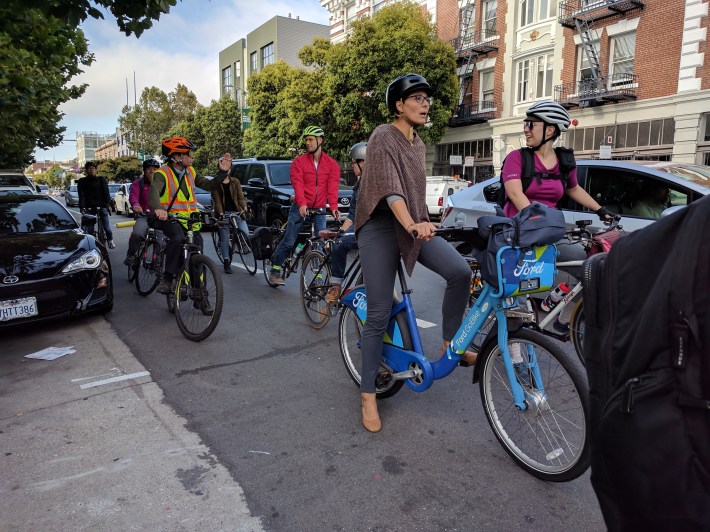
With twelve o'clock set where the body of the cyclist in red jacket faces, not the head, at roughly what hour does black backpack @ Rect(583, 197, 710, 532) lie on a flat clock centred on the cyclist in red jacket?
The black backpack is roughly at 12 o'clock from the cyclist in red jacket.

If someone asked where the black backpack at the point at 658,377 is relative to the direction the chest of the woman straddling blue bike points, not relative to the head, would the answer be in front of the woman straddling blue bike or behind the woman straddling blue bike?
in front

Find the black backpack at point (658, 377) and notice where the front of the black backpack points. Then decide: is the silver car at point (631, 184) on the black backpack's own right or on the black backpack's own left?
on the black backpack's own right

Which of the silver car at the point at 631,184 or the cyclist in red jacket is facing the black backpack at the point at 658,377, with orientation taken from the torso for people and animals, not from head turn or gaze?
the cyclist in red jacket

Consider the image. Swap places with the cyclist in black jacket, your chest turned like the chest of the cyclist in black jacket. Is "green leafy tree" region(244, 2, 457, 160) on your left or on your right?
on your left

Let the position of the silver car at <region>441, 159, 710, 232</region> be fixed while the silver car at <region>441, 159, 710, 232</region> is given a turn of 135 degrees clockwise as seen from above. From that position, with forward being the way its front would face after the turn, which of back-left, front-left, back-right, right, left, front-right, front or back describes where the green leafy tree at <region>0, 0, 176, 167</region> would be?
front-right

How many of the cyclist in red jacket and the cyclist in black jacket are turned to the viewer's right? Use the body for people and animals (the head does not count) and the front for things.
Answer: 0

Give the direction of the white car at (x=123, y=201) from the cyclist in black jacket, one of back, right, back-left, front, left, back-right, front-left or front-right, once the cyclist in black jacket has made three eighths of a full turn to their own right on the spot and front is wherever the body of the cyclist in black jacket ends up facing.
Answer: front-right

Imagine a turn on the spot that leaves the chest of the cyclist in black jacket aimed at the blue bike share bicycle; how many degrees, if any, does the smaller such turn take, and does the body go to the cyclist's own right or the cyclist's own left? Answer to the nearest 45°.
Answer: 0° — they already face it

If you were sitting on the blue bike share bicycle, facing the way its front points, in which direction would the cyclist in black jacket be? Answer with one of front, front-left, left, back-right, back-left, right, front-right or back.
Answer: back
